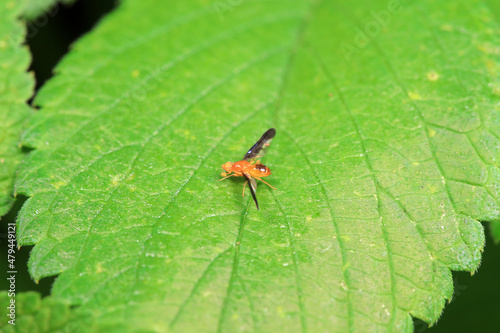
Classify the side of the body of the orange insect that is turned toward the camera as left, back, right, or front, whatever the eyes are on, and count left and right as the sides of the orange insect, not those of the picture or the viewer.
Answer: left

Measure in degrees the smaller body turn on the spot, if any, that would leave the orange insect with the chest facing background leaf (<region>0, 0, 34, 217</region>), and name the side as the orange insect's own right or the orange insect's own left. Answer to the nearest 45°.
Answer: approximately 45° to the orange insect's own right
